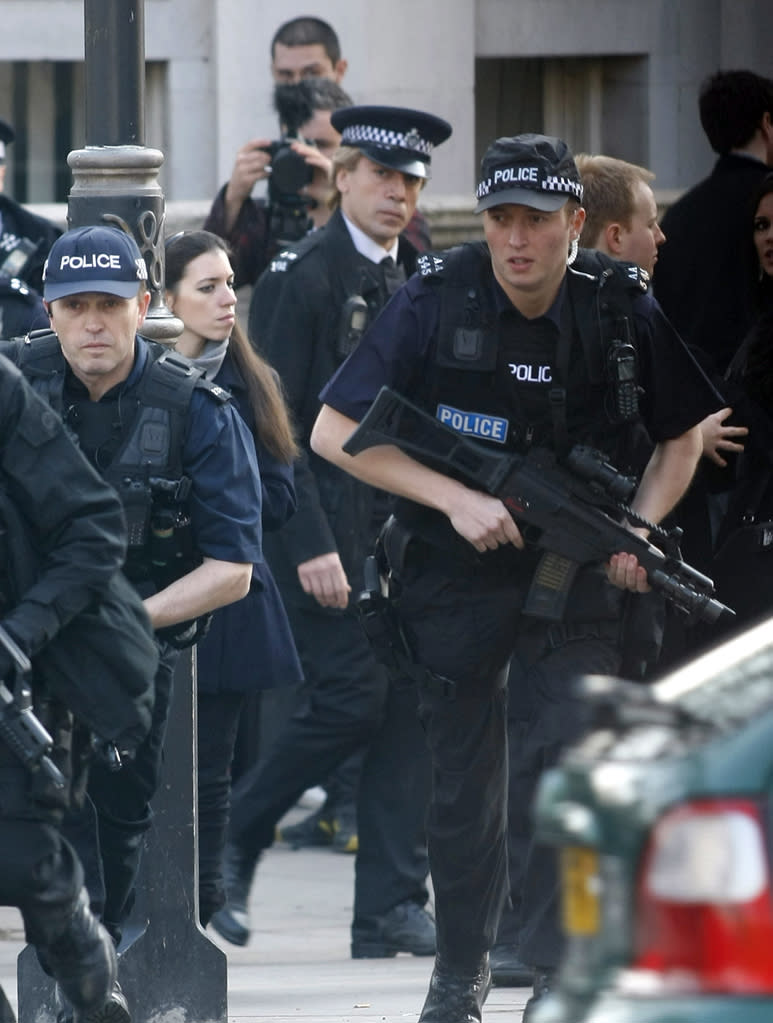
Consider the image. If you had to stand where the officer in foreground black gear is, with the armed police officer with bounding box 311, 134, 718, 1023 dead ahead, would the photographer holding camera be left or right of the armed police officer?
left

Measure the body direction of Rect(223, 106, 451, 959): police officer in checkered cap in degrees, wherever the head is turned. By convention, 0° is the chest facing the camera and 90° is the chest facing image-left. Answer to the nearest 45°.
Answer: approximately 315°

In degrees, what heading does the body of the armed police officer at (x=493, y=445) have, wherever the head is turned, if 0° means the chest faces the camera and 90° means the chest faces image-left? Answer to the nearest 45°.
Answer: approximately 0°

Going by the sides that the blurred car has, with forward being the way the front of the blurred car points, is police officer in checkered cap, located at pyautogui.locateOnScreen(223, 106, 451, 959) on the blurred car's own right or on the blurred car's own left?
on the blurred car's own left

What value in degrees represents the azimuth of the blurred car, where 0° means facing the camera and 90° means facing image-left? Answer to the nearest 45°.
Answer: approximately 225°

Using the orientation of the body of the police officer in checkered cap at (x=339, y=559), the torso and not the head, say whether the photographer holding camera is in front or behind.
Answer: behind

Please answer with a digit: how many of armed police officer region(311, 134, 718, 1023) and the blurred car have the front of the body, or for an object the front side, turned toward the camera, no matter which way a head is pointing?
1

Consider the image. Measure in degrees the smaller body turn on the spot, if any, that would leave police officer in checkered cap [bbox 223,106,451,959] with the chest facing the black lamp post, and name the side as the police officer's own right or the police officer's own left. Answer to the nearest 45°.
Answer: approximately 90° to the police officer's own right

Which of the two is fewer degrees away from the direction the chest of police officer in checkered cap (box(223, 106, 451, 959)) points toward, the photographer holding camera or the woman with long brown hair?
the woman with long brown hair

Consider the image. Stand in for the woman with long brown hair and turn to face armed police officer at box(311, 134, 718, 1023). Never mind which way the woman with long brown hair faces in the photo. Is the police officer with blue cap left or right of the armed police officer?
right

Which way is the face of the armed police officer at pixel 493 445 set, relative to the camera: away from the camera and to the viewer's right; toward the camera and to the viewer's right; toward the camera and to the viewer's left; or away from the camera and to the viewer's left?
toward the camera and to the viewer's left
